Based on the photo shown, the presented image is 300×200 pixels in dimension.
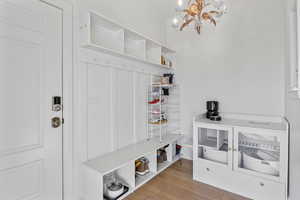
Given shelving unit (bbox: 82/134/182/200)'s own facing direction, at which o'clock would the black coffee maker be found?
The black coffee maker is roughly at 10 o'clock from the shelving unit.

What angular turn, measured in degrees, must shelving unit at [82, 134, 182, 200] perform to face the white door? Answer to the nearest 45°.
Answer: approximately 90° to its right

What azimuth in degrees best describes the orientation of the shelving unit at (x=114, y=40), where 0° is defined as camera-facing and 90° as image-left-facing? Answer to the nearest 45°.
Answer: approximately 315°

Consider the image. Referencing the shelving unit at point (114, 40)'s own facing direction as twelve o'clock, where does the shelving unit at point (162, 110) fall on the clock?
the shelving unit at point (162, 110) is roughly at 9 o'clock from the shelving unit at point (114, 40).

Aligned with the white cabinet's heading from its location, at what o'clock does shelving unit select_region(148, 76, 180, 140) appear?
The shelving unit is roughly at 2 o'clock from the white cabinet.
